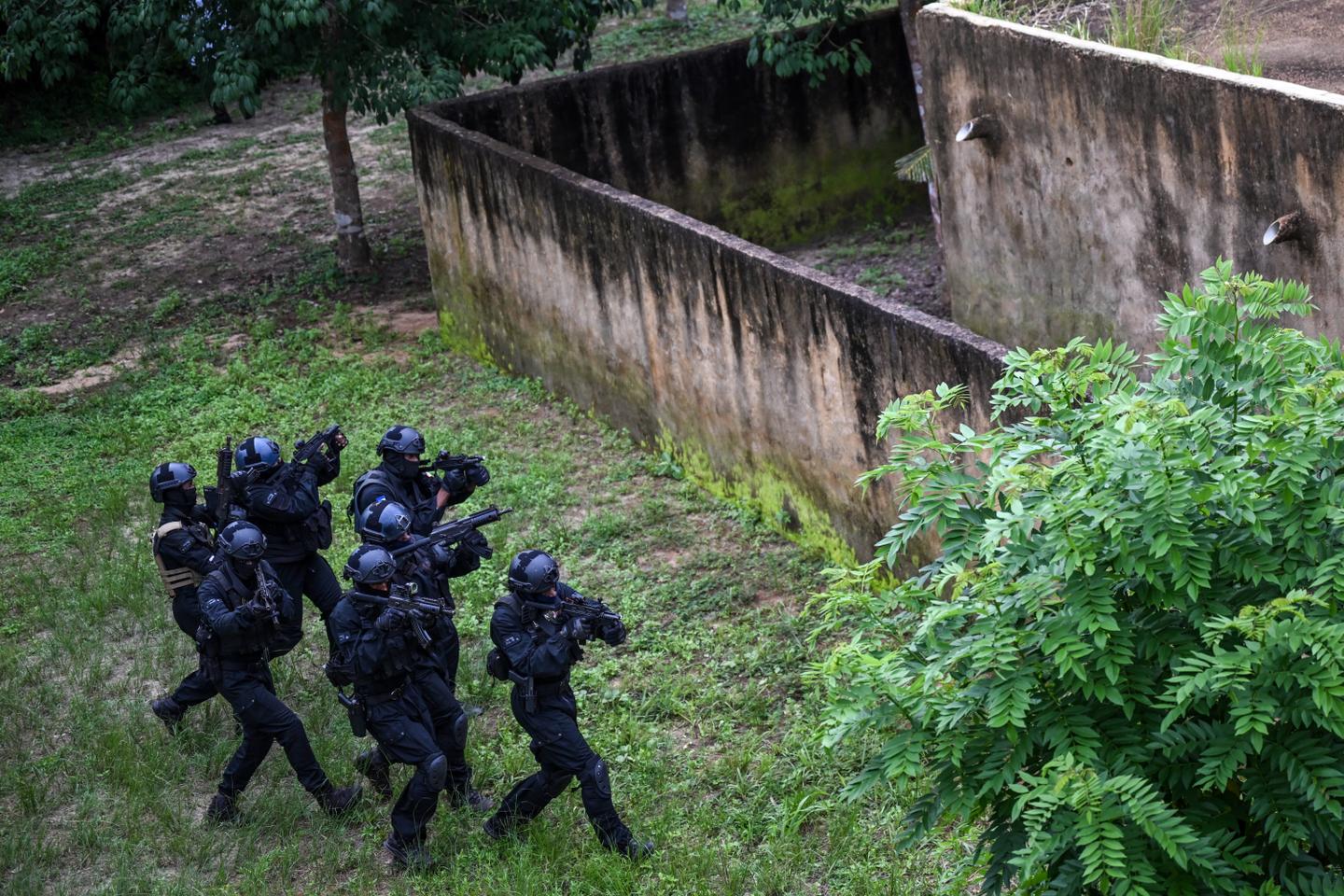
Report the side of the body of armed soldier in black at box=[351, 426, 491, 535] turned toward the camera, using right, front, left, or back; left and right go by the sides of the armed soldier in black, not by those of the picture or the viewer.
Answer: right

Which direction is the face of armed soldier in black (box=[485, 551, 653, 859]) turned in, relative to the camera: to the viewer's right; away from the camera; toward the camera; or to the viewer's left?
to the viewer's right

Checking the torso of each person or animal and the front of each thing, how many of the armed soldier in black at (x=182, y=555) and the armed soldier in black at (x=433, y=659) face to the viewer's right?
2

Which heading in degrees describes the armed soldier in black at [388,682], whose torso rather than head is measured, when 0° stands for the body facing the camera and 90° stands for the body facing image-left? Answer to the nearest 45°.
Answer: approximately 315°

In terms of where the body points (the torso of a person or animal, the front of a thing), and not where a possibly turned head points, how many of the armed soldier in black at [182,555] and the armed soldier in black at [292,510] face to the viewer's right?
2

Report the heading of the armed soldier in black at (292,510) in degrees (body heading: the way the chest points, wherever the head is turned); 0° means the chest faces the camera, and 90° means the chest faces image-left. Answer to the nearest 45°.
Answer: approximately 270°

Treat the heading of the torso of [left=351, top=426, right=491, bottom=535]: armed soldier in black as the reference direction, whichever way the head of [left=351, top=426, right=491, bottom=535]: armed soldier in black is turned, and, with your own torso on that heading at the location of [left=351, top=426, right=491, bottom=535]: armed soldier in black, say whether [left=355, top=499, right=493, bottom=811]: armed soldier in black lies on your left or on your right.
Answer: on your right

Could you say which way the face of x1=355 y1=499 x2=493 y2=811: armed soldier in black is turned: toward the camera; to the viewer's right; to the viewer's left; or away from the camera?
to the viewer's right

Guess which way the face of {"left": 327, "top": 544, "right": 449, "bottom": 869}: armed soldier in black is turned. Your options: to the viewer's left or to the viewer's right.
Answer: to the viewer's right

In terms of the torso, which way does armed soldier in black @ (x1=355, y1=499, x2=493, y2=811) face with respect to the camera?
to the viewer's right

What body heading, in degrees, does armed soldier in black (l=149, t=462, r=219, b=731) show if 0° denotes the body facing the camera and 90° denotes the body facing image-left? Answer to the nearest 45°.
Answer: approximately 270°
